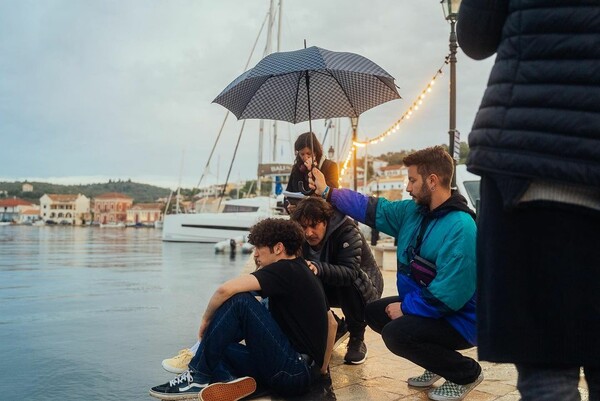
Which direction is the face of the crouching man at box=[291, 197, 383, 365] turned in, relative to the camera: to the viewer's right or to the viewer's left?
to the viewer's left

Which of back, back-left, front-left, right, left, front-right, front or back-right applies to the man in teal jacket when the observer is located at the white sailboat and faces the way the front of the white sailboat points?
left

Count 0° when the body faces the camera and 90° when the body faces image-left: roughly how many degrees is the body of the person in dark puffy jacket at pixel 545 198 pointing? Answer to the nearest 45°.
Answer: approximately 180°

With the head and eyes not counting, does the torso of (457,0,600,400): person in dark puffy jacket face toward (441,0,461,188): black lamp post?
yes

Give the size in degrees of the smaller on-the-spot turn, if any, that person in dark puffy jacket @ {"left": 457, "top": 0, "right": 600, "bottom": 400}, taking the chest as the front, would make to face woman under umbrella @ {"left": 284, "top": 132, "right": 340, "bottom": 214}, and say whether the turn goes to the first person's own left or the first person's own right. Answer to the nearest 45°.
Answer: approximately 45° to the first person's own left

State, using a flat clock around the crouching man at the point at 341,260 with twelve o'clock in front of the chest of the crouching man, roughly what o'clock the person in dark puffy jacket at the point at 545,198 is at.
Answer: The person in dark puffy jacket is roughly at 10 o'clock from the crouching man.

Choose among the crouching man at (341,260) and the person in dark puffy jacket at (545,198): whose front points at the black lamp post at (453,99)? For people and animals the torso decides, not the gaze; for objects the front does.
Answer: the person in dark puffy jacket

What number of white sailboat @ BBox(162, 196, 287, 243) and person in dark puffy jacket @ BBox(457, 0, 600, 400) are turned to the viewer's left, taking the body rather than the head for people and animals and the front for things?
1

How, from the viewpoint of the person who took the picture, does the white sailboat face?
facing to the left of the viewer

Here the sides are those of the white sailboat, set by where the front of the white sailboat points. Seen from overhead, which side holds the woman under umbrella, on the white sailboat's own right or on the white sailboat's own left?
on the white sailboat's own left

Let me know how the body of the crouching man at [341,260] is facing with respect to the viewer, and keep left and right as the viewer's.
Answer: facing the viewer and to the left of the viewer

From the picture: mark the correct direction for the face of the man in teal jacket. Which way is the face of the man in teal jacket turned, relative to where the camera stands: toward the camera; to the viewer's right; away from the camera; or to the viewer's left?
to the viewer's left

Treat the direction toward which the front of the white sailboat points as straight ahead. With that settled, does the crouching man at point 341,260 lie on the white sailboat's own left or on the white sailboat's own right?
on the white sailboat's own left

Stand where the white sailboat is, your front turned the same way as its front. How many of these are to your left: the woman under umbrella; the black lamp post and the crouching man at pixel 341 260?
3

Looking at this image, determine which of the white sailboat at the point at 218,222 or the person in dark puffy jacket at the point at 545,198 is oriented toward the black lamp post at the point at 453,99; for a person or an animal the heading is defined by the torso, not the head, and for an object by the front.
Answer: the person in dark puffy jacket

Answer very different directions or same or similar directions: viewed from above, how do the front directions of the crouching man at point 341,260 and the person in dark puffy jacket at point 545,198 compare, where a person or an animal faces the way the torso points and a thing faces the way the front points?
very different directions
